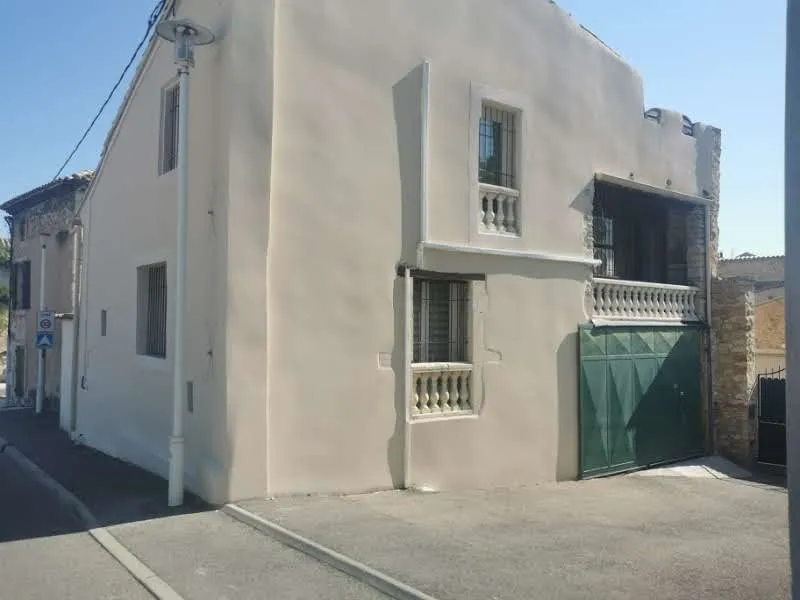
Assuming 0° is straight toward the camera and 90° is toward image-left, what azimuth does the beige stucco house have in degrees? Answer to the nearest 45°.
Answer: approximately 315°

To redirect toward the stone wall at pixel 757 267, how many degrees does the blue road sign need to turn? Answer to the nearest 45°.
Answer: approximately 90° to its left

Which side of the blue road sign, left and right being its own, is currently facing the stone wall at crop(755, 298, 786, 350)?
left

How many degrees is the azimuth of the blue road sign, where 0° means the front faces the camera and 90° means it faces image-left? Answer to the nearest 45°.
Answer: approximately 0°

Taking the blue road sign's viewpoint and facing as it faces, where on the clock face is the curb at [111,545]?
The curb is roughly at 12 o'clock from the blue road sign.

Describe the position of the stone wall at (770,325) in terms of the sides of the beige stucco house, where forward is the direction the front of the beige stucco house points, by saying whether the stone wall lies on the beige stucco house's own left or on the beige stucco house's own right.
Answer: on the beige stucco house's own left

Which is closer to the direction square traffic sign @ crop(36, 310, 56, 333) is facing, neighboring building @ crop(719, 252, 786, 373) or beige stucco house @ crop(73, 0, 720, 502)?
the beige stucco house

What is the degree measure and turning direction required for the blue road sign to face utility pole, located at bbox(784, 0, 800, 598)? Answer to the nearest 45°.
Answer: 0° — it already faces it

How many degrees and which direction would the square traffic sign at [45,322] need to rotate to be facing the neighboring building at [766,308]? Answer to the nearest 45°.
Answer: approximately 90° to its left

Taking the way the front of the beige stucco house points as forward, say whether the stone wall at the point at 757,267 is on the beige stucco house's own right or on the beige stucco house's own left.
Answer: on the beige stucco house's own left

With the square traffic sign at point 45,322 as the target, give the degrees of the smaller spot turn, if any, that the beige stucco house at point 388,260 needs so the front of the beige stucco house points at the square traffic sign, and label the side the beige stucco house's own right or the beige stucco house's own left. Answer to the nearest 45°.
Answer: approximately 180°
